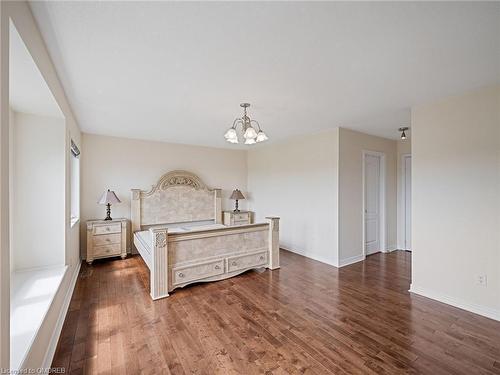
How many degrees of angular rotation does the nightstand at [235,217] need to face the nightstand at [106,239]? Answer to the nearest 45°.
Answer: approximately 90° to its right

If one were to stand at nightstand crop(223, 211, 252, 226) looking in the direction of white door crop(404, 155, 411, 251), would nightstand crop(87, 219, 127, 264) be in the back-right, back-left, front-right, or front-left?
back-right

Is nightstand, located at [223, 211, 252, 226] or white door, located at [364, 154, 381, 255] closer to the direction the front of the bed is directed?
the white door

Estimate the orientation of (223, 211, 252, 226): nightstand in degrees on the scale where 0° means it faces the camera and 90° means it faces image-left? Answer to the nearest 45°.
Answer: approximately 315°

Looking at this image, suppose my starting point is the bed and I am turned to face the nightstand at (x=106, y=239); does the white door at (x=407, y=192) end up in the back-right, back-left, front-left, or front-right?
back-right

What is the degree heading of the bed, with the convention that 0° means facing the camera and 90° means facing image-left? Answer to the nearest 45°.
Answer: approximately 315°

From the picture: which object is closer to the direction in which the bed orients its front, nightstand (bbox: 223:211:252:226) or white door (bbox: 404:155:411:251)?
the white door
